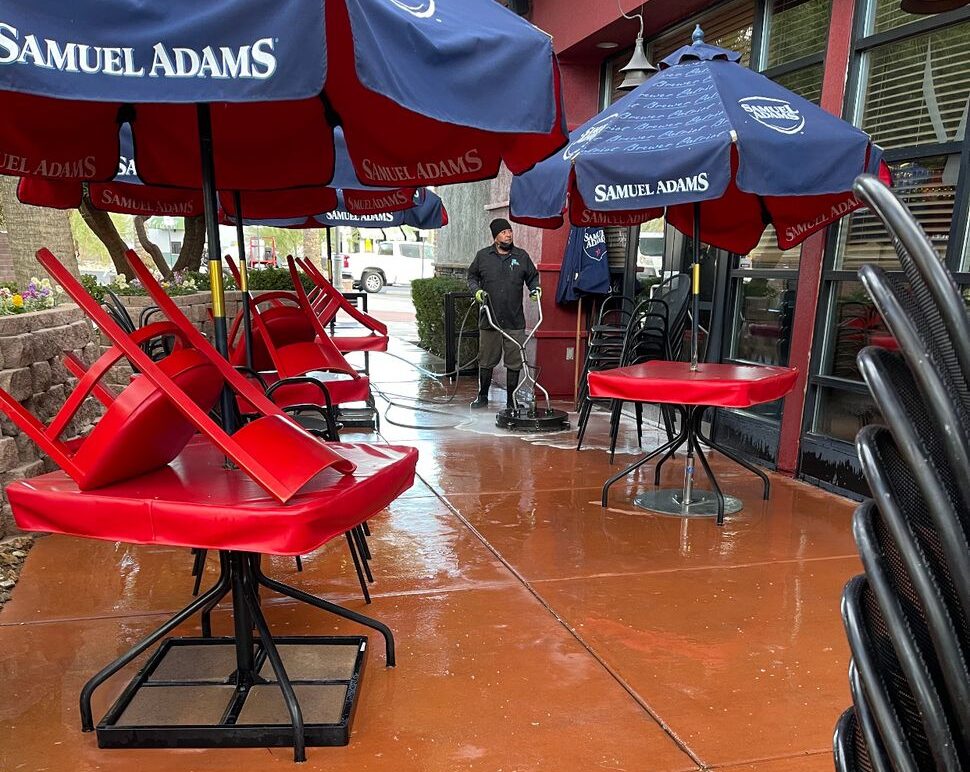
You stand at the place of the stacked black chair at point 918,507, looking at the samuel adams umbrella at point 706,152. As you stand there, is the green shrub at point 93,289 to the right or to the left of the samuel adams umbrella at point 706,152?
left

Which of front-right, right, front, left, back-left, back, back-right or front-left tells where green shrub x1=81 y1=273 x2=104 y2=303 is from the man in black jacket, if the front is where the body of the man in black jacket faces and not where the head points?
right

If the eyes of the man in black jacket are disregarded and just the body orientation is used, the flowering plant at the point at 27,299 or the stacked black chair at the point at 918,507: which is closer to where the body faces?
the stacked black chair

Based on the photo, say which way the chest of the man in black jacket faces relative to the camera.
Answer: toward the camera

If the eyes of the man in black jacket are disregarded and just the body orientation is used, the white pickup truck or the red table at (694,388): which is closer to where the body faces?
the red table

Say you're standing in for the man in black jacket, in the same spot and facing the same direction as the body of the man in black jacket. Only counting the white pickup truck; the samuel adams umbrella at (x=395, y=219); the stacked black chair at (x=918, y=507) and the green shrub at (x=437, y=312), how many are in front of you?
1

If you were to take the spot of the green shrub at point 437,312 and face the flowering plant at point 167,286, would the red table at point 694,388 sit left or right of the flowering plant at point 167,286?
left

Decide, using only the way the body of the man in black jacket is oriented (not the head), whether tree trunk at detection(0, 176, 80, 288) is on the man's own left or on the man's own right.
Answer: on the man's own right

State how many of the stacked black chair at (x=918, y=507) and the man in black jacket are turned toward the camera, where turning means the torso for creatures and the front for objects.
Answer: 1

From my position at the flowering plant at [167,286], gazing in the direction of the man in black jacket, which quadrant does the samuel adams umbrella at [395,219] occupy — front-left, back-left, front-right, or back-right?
front-left

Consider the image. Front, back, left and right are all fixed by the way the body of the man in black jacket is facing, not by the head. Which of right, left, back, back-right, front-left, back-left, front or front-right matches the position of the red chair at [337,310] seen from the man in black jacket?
front-right

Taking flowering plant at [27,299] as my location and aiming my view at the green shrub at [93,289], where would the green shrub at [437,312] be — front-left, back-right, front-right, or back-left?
front-right

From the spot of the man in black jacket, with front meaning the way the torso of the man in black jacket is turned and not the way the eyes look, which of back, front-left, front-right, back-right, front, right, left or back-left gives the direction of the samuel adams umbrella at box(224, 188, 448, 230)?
back-right

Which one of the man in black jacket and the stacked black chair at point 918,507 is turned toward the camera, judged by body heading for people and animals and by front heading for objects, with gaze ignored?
the man in black jacket
